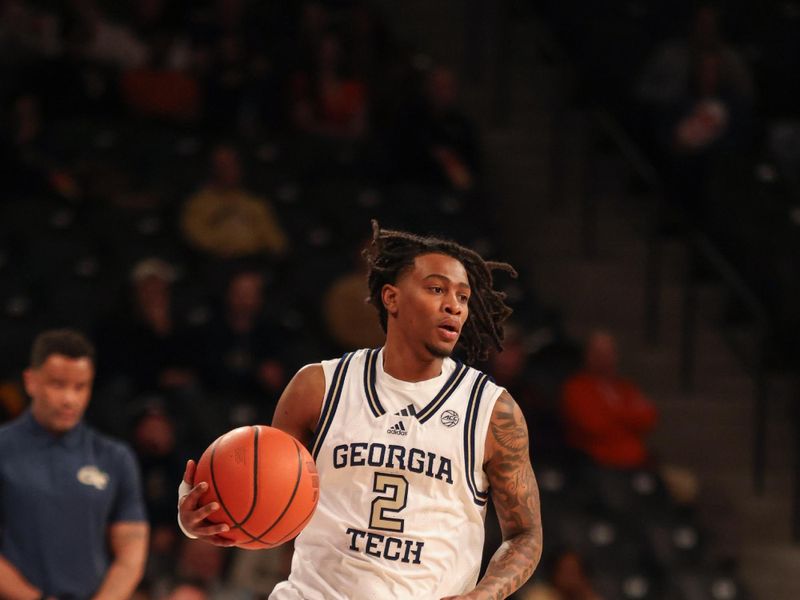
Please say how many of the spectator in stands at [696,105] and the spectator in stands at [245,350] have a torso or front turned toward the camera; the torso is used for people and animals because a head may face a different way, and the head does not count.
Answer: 2

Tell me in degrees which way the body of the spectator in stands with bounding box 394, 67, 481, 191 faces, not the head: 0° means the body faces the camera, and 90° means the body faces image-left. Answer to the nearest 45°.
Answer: approximately 0°

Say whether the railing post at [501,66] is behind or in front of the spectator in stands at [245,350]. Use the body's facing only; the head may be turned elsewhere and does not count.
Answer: behind

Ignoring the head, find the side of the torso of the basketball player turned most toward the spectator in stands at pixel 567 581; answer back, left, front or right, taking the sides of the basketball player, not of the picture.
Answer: back

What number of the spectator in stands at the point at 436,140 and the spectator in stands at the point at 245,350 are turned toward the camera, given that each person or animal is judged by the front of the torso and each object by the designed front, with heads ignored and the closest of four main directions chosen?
2
